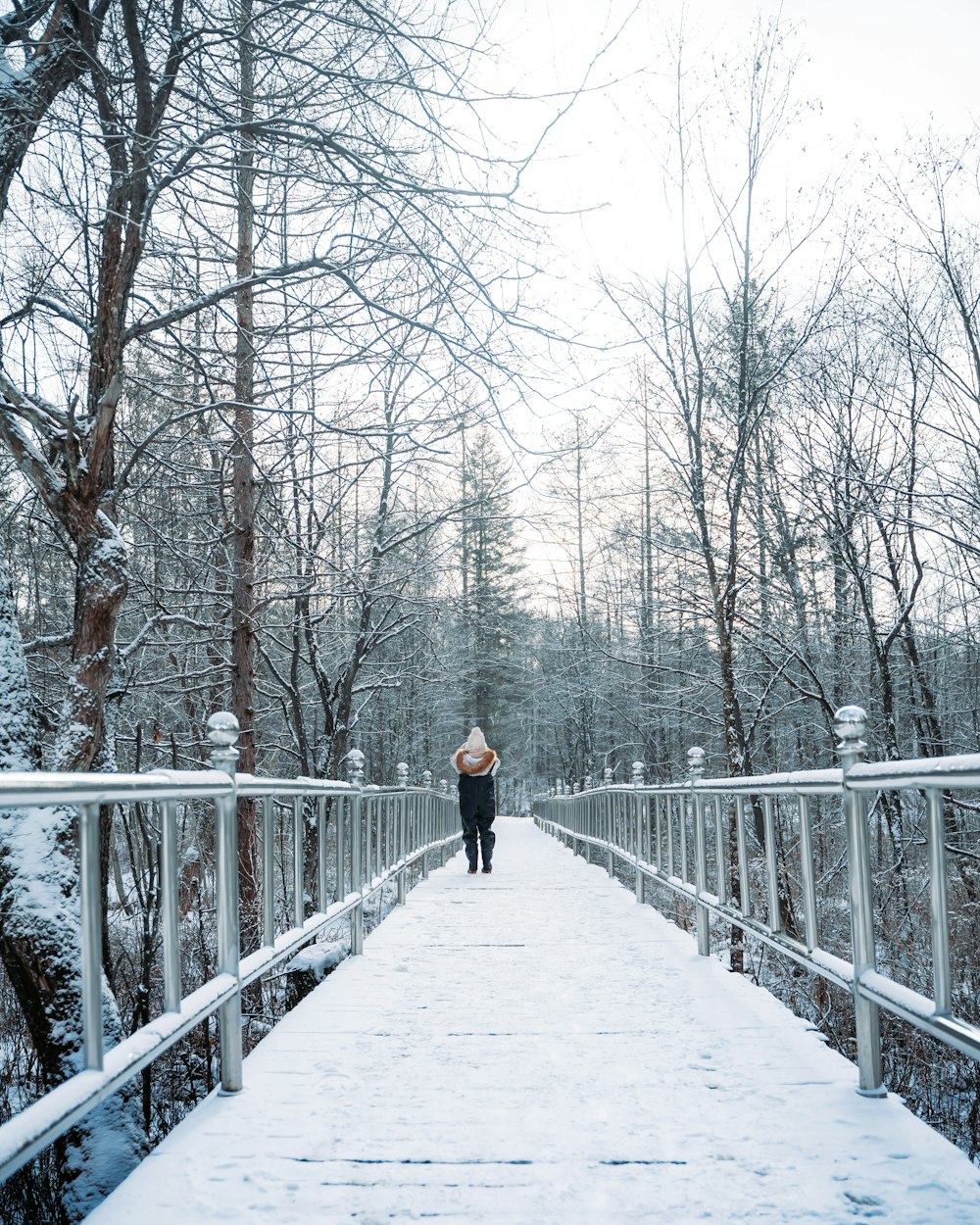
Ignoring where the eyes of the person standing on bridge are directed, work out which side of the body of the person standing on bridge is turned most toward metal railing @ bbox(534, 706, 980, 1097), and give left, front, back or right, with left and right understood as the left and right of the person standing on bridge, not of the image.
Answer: back

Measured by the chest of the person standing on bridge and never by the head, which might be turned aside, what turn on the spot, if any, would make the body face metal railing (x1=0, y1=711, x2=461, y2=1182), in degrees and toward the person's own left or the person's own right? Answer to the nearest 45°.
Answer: approximately 180°

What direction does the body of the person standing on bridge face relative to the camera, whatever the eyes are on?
away from the camera

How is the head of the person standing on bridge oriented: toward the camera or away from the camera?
away from the camera
